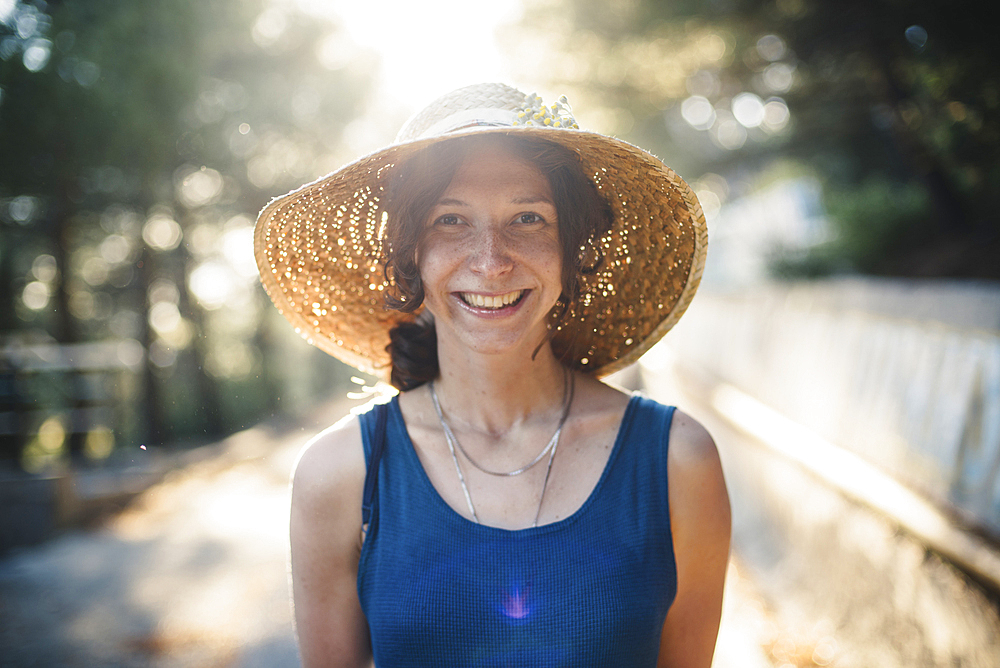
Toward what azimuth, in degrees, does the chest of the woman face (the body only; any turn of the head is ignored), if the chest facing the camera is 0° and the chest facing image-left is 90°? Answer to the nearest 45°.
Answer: approximately 0°
